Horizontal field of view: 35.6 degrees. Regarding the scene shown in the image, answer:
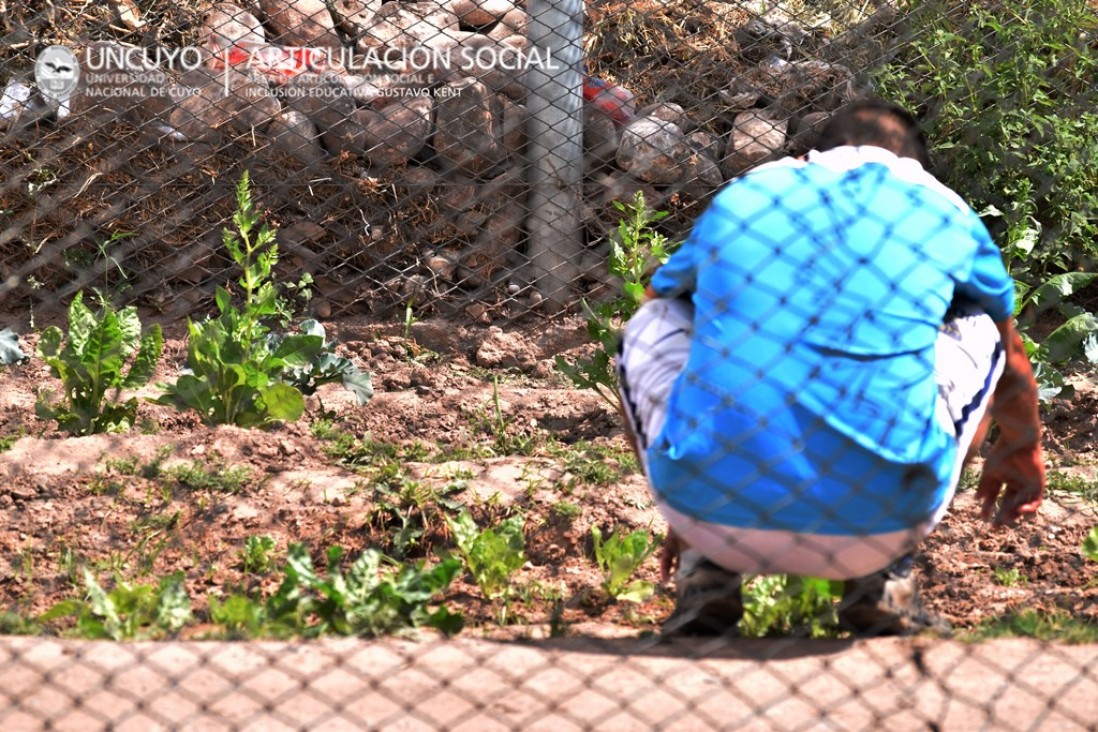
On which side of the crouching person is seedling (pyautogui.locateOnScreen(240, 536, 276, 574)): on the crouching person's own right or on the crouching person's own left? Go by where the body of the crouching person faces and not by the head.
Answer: on the crouching person's own left

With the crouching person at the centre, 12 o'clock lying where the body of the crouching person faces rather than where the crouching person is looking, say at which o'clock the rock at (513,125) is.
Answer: The rock is roughly at 11 o'clock from the crouching person.

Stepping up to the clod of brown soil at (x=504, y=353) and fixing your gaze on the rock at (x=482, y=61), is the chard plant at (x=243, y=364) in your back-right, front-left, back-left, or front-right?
back-left

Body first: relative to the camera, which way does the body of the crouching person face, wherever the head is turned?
away from the camera

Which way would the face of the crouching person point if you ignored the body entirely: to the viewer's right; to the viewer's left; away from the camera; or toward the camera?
away from the camera

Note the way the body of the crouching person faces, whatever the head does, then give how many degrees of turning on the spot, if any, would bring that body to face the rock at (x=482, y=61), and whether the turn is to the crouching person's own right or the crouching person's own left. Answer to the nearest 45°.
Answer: approximately 45° to the crouching person's own left

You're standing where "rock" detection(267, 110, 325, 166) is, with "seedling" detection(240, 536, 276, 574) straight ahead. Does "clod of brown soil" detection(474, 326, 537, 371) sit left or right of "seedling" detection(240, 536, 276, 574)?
left

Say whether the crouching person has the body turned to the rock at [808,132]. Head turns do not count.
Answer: yes
